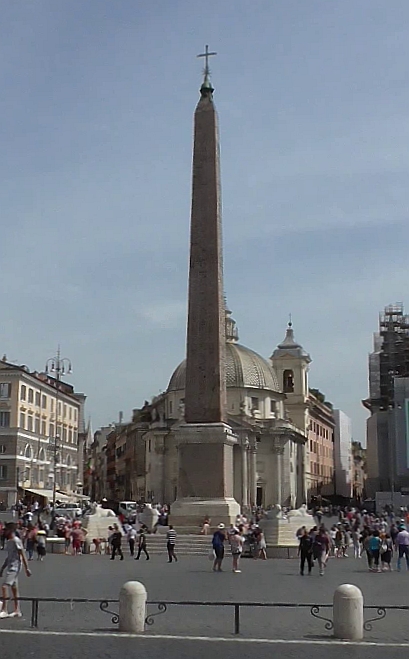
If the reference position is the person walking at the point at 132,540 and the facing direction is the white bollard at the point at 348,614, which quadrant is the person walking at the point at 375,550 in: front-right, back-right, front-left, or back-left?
front-left

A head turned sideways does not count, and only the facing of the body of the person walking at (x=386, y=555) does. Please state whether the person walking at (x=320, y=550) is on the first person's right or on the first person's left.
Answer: on the first person's left

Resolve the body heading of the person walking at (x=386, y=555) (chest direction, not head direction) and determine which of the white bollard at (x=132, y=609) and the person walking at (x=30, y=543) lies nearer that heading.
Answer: the person walking

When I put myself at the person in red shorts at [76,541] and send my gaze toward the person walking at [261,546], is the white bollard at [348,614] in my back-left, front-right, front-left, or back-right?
front-right

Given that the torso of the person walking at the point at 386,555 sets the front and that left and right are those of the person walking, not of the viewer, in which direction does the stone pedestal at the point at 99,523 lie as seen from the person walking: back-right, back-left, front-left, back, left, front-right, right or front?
front-left
